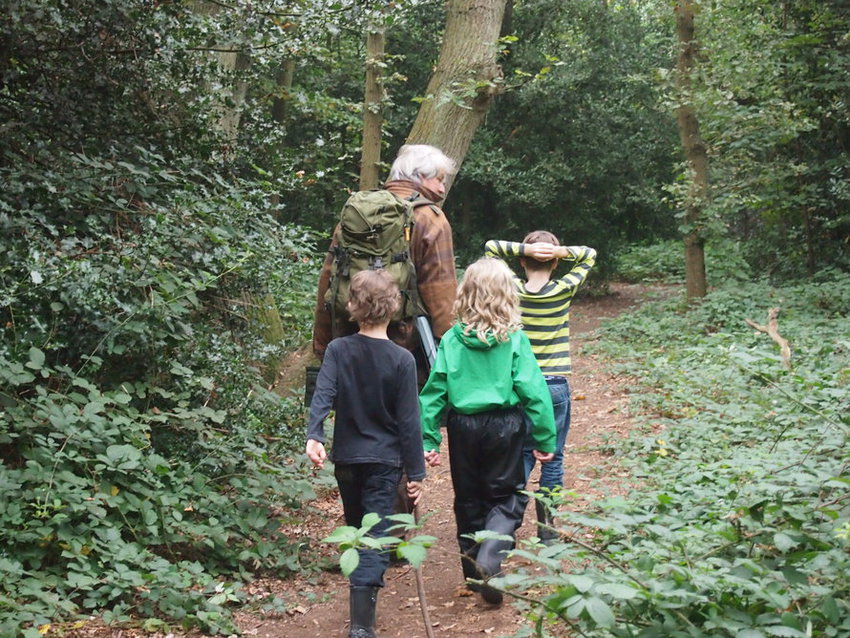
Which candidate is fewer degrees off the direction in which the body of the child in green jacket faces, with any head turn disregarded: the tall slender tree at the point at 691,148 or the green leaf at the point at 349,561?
the tall slender tree

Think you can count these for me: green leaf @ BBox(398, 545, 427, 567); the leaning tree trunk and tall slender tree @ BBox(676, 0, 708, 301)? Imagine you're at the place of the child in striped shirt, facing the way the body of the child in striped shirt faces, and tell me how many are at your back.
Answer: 1

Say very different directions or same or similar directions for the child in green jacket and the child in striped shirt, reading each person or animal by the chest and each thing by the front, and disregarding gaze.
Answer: same or similar directions

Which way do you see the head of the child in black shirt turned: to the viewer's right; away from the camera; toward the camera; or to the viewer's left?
away from the camera

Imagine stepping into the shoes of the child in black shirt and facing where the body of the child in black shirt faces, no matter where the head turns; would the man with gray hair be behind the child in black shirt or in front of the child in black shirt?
in front

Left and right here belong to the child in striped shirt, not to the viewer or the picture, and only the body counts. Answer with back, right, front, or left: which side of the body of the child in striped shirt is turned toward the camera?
back

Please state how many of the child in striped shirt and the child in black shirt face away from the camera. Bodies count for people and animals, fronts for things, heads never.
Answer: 2

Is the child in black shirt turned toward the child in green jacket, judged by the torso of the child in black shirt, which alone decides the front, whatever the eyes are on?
no

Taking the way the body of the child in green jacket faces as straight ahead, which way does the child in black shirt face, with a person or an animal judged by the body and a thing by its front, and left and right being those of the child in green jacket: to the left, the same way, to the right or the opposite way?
the same way

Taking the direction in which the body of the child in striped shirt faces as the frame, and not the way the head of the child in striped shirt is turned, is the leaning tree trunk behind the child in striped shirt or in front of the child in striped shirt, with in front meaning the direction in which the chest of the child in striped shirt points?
in front

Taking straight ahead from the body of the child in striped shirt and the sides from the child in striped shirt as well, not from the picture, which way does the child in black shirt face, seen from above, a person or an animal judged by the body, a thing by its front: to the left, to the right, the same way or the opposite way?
the same way

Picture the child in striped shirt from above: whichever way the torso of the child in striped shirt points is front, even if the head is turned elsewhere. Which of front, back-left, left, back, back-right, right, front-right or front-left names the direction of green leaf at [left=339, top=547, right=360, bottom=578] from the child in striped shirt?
back

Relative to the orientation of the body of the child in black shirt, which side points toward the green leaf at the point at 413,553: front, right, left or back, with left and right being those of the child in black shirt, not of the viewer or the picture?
back

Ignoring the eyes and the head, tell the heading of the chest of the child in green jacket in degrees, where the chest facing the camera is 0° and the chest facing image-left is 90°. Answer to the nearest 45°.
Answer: approximately 180°

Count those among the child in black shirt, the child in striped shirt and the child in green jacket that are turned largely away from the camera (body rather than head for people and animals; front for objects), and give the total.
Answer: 3

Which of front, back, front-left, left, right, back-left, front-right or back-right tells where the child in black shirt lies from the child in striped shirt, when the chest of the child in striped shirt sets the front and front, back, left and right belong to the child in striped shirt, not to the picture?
back-left

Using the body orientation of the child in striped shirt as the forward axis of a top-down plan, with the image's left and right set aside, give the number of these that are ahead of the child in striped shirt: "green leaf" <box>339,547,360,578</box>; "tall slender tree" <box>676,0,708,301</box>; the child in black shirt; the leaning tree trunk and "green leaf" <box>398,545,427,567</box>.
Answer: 2

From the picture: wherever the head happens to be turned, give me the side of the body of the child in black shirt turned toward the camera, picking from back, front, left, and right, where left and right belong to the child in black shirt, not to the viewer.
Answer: back

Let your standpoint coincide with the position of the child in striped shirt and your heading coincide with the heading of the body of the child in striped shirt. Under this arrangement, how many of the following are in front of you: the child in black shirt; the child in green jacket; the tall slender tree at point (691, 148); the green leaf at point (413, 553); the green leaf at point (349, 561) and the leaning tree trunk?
2

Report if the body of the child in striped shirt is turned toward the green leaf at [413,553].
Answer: no

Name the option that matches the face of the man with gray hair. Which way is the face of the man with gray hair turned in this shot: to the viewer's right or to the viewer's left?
to the viewer's right

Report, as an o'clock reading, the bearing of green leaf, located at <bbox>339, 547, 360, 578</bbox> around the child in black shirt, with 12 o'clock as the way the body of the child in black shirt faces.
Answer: The green leaf is roughly at 6 o'clock from the child in black shirt.
